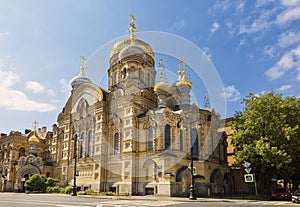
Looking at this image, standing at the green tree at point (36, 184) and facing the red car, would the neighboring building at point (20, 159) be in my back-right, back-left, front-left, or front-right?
back-left

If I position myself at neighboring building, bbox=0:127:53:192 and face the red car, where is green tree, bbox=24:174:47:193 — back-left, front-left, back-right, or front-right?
front-right
